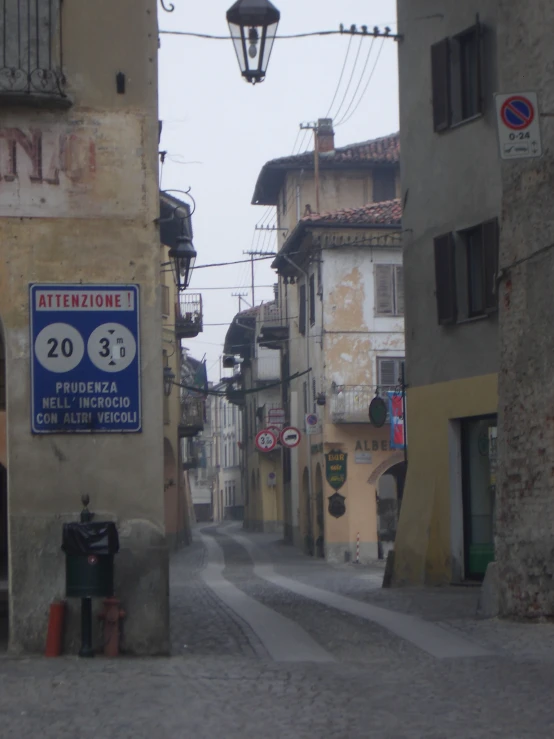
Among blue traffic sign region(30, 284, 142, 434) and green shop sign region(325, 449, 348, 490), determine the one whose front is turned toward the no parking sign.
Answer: the green shop sign

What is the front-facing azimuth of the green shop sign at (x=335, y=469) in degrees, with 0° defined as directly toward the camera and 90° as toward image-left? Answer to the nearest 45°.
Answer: approximately 0°

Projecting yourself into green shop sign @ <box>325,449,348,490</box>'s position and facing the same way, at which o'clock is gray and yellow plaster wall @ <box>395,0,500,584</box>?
The gray and yellow plaster wall is roughly at 12 o'clock from the green shop sign.

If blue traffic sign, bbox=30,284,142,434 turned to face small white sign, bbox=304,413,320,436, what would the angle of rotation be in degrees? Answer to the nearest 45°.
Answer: approximately 180°

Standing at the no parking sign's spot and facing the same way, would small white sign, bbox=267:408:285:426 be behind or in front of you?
behind

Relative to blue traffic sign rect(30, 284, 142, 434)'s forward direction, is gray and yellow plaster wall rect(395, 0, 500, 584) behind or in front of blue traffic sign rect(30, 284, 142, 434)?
behind

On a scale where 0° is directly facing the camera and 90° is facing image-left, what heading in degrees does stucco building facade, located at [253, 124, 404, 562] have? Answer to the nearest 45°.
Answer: approximately 0°

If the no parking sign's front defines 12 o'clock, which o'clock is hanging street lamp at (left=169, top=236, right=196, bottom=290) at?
The hanging street lamp is roughly at 4 o'clock from the no parking sign.
